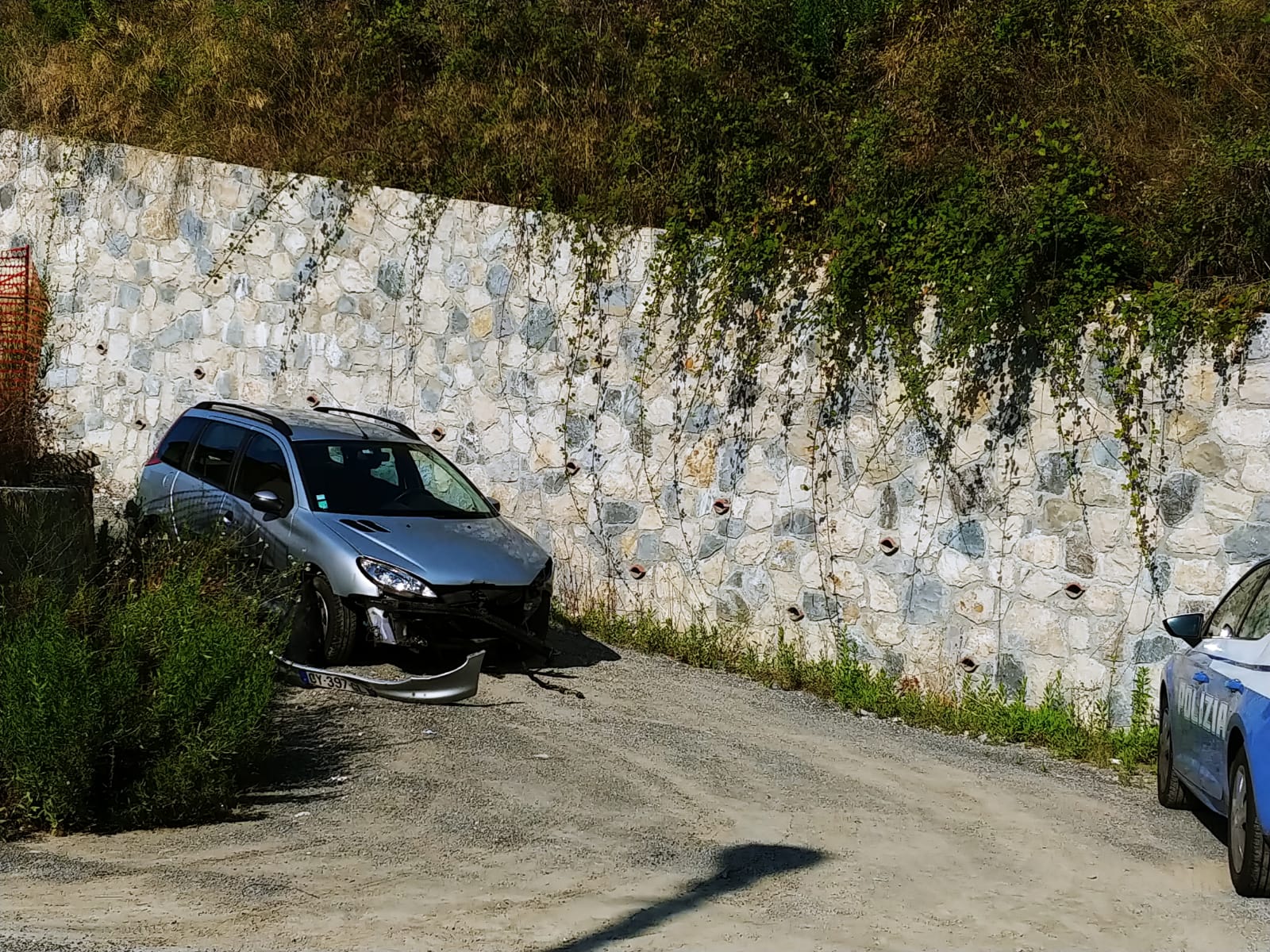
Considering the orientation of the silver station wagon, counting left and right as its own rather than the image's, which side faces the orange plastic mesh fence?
back

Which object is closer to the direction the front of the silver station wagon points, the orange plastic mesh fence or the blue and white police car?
the blue and white police car

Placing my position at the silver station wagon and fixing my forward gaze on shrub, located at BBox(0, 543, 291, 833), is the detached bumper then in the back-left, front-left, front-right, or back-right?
front-left

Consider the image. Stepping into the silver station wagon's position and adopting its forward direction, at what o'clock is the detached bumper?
The detached bumper is roughly at 1 o'clock from the silver station wagon.

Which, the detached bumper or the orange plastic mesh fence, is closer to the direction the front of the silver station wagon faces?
the detached bumper

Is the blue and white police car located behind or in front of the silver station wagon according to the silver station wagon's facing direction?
in front

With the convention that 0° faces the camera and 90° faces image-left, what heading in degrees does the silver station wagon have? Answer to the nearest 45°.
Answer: approximately 315°

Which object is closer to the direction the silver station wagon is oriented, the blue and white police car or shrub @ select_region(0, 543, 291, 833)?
the blue and white police car

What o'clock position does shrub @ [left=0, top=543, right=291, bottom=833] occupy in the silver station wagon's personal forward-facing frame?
The shrub is roughly at 2 o'clock from the silver station wagon.

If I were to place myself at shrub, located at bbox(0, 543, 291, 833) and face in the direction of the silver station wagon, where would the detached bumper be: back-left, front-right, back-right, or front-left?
front-right

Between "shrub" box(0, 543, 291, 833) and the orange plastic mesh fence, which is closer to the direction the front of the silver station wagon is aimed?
the shrub
